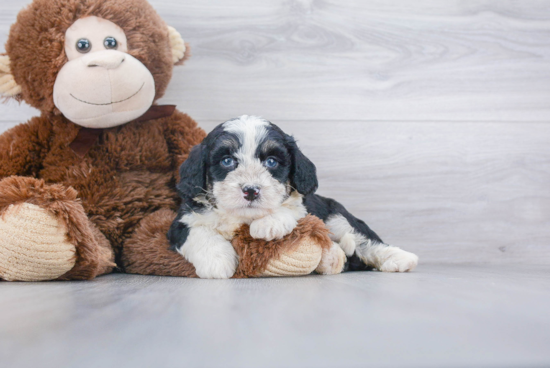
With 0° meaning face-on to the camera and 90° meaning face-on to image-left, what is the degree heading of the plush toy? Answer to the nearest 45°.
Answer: approximately 0°
